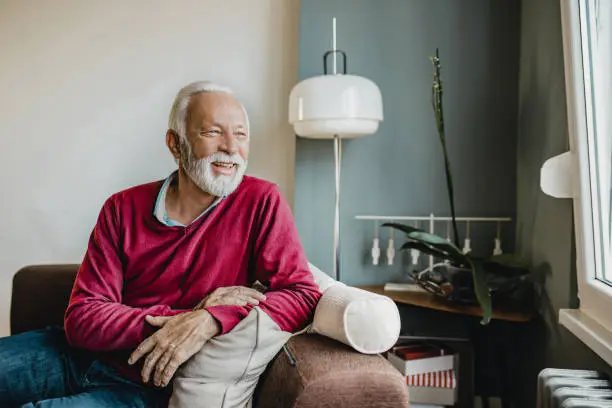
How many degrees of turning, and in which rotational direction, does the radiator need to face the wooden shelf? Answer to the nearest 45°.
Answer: approximately 45° to its right

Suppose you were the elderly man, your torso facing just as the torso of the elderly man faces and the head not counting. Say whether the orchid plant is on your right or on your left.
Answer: on your left

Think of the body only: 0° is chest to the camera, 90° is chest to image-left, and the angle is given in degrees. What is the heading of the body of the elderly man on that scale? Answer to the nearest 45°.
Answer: approximately 0°

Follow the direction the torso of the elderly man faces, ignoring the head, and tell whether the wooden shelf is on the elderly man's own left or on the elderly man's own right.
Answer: on the elderly man's own left

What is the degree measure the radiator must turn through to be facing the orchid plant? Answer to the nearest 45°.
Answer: approximately 45° to its right

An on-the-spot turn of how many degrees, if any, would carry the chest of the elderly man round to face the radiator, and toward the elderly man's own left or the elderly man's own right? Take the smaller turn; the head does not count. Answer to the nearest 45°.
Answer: approximately 45° to the elderly man's own left

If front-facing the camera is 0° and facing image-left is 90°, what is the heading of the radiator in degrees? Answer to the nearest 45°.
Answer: approximately 90°

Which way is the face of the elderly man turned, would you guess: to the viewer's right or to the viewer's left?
to the viewer's right
